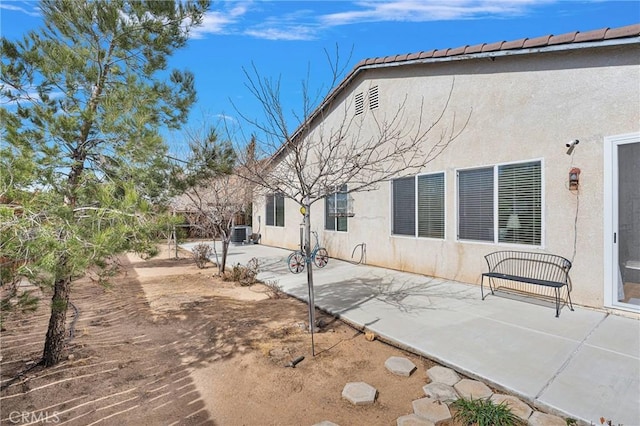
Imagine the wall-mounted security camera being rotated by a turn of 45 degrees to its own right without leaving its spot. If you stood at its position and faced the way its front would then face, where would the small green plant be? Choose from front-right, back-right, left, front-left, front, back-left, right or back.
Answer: left

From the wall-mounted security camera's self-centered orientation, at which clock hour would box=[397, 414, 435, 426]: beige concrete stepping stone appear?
The beige concrete stepping stone is roughly at 11 o'clock from the wall-mounted security camera.

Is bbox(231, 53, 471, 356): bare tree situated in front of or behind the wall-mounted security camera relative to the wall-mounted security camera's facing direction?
in front

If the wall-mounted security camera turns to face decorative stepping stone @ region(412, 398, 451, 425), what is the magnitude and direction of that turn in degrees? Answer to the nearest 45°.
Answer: approximately 45° to its left

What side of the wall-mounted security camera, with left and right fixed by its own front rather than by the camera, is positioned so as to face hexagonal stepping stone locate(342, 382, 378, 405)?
front

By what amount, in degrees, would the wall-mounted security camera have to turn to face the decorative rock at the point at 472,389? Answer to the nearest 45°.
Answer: approximately 45° to its left

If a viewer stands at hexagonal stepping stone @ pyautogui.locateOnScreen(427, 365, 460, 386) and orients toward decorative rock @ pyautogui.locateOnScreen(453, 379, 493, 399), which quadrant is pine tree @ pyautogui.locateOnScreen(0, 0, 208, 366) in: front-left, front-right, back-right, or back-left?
back-right

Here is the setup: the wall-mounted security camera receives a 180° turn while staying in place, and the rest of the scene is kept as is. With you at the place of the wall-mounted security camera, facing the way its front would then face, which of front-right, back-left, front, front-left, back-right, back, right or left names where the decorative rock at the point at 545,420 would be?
back-right

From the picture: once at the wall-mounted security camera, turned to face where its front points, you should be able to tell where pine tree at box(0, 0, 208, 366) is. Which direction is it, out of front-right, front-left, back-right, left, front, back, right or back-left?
front

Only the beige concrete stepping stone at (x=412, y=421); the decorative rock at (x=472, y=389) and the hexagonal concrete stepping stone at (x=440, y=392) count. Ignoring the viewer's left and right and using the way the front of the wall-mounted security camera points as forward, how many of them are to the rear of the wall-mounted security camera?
0

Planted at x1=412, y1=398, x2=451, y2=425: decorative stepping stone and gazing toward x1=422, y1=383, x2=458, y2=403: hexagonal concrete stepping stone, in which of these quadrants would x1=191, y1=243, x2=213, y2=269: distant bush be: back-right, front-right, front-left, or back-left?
front-left

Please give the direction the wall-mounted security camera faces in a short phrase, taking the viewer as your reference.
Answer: facing the viewer and to the left of the viewer
